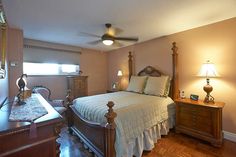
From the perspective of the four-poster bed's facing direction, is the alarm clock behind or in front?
behind

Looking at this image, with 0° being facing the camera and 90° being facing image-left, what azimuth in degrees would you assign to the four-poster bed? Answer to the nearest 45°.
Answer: approximately 45°

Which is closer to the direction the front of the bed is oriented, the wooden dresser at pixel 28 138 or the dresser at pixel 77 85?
the wooden dresser

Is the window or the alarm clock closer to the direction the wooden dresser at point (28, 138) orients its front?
the alarm clock

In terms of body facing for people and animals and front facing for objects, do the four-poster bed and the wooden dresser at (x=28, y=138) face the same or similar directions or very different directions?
very different directions

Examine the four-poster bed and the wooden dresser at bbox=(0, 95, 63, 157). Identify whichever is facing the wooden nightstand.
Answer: the wooden dresser

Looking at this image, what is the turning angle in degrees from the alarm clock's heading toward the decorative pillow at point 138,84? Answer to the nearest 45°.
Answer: approximately 45° to its right

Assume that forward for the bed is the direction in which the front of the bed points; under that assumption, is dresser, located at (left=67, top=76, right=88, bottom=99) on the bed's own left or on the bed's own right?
on the bed's own right

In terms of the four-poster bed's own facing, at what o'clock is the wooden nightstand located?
The wooden nightstand is roughly at 7 o'clock from the four-poster bed.

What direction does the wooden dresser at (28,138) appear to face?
to the viewer's right

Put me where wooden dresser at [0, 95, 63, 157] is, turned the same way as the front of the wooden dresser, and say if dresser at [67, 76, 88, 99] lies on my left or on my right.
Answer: on my left
